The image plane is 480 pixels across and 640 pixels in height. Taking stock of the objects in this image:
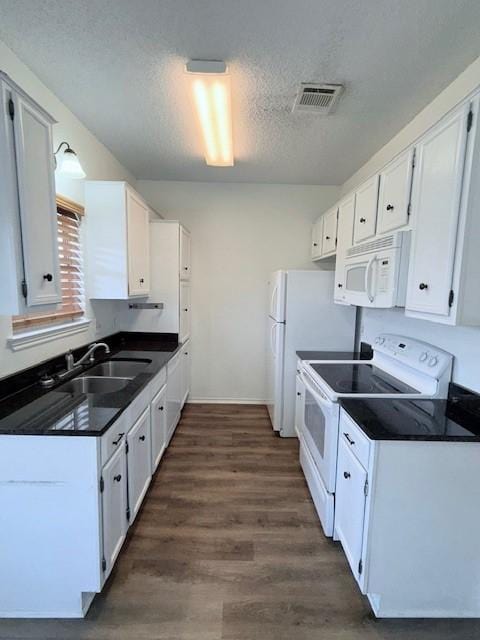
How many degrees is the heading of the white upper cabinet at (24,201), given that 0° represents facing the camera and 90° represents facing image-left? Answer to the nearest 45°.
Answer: approximately 315°

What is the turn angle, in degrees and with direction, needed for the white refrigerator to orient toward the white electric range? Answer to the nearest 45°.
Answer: approximately 90° to its left

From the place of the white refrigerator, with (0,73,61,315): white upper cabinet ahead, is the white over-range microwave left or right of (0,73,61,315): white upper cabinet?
left

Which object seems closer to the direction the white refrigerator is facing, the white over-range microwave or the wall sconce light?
the wall sconce light

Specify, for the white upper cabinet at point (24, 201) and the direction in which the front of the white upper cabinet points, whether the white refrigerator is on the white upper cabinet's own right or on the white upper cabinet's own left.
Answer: on the white upper cabinet's own left

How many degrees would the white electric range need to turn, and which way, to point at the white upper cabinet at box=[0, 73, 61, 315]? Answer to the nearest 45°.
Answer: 0° — it already faces it

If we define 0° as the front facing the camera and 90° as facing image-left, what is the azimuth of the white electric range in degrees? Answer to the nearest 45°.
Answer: approximately 45°
